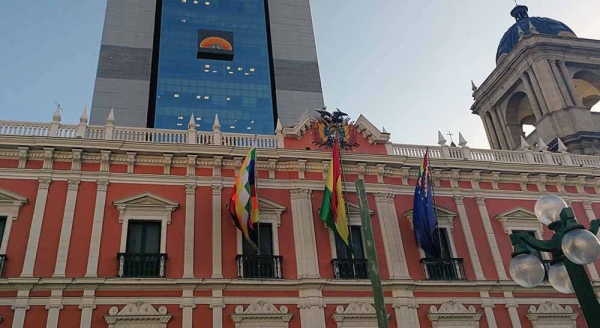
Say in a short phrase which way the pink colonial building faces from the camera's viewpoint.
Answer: facing the viewer

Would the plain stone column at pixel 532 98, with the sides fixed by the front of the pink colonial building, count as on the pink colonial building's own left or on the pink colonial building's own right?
on the pink colonial building's own left
